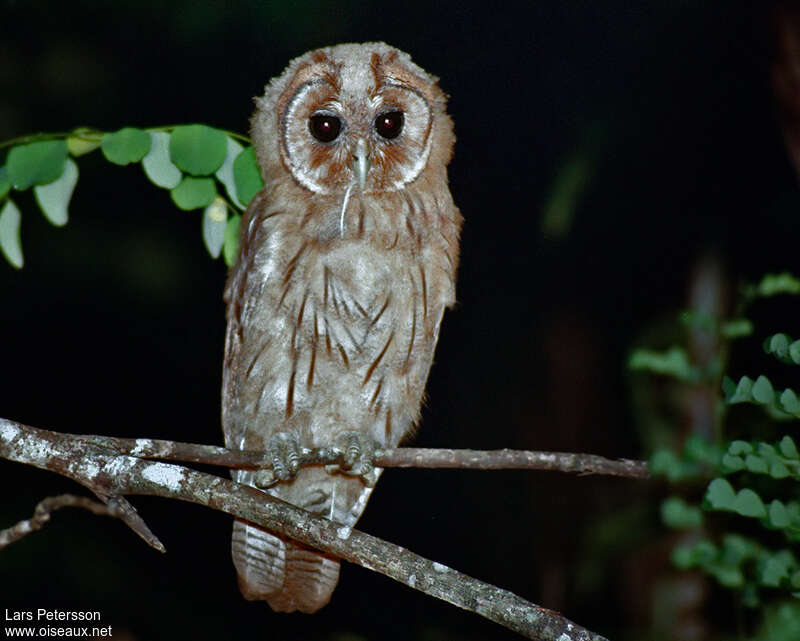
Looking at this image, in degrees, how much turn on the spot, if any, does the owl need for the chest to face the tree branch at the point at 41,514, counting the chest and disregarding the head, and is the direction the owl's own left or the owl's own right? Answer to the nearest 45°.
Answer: approximately 45° to the owl's own right

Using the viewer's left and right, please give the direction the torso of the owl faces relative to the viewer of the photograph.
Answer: facing the viewer

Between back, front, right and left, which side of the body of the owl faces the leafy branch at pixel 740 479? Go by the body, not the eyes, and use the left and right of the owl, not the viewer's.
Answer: left
